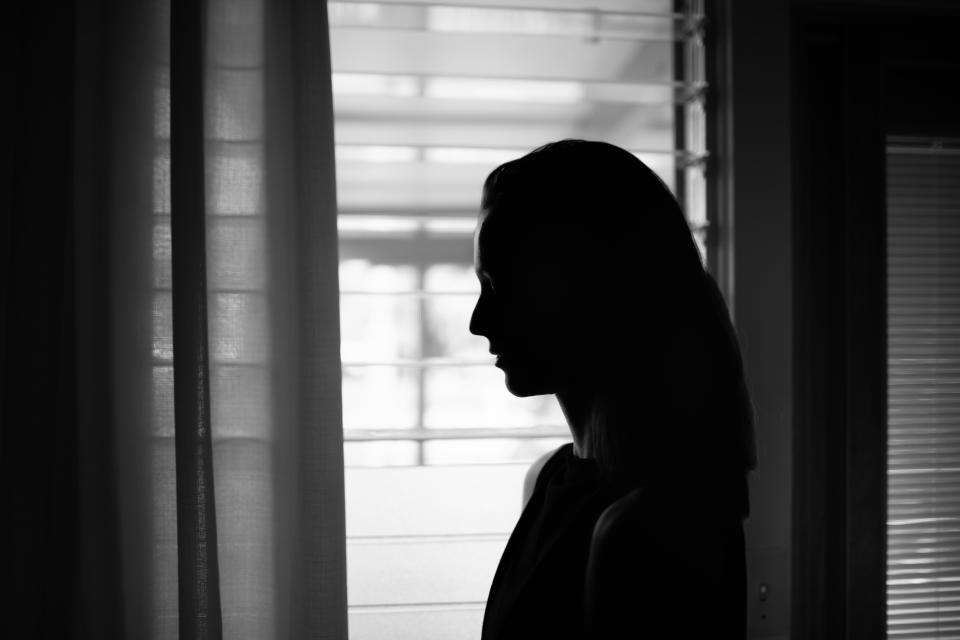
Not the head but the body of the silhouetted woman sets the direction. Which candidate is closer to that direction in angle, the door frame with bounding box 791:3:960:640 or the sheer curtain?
the sheer curtain

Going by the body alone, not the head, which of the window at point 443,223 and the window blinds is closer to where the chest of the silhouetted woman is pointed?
the window

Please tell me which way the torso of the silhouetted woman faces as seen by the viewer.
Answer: to the viewer's left

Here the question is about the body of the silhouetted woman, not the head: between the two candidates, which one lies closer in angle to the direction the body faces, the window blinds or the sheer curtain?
the sheer curtain

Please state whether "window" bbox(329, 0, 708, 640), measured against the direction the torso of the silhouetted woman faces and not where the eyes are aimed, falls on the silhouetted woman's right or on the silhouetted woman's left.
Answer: on the silhouetted woman's right

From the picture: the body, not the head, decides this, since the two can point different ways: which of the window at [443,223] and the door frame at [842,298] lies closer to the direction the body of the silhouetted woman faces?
the window

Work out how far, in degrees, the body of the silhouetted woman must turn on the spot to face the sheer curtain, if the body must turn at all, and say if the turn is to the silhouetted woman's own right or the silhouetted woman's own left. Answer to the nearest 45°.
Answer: approximately 45° to the silhouetted woman's own right

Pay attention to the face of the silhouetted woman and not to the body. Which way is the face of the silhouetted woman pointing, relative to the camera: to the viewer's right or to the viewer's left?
to the viewer's left

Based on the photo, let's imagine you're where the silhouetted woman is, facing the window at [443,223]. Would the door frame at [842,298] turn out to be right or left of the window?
right
